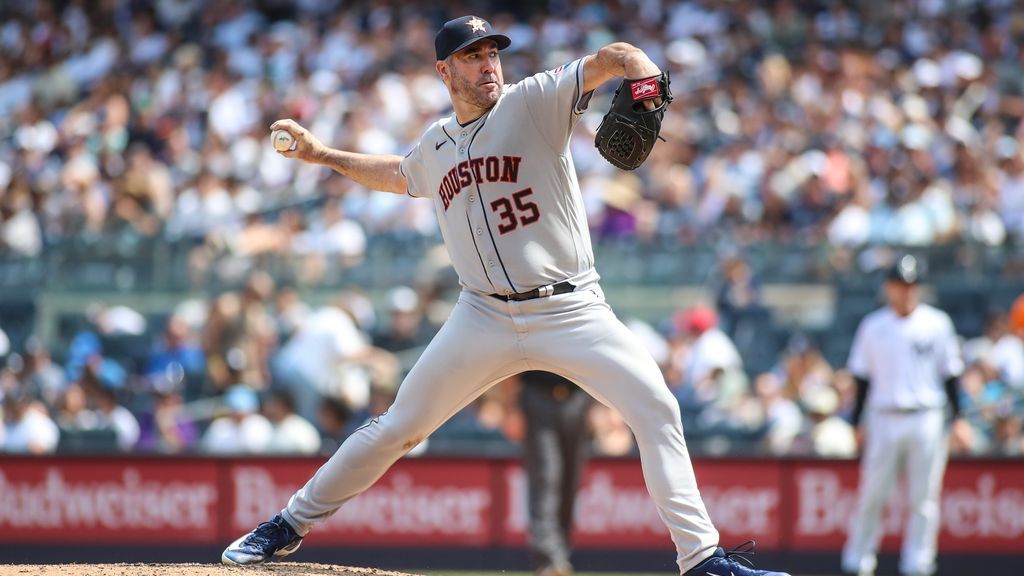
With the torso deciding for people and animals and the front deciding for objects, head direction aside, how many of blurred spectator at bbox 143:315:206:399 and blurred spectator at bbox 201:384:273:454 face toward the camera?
2

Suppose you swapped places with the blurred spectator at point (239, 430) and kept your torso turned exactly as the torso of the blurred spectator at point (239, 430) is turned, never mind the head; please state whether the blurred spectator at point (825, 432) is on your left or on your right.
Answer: on your left

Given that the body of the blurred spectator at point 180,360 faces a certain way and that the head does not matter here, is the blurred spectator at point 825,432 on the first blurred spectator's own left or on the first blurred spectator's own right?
on the first blurred spectator's own left

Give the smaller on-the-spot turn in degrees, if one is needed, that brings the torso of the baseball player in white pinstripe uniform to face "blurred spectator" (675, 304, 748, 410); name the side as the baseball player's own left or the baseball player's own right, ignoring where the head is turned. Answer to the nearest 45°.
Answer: approximately 135° to the baseball player's own right

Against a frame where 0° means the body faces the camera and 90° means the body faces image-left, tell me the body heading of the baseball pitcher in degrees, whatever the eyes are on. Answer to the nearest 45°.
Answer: approximately 0°

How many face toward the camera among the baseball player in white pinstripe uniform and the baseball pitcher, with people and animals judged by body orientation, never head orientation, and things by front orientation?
2
